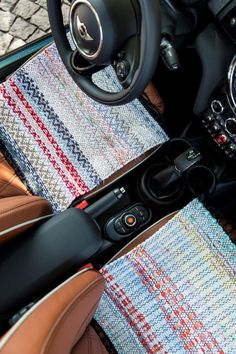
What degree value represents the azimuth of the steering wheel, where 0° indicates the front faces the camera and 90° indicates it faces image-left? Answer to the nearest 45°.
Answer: approximately 45°

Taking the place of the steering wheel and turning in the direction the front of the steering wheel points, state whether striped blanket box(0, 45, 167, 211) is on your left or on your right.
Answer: on your right
